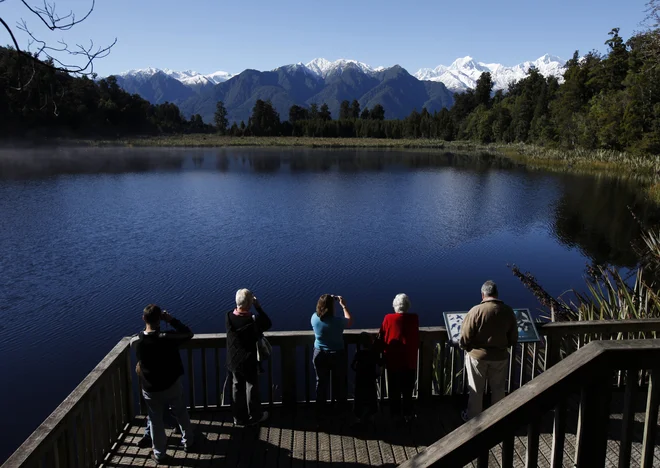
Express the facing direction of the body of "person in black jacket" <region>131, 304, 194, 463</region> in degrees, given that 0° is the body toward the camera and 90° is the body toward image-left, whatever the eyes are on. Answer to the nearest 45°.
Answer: approximately 180°

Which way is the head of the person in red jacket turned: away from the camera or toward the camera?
away from the camera

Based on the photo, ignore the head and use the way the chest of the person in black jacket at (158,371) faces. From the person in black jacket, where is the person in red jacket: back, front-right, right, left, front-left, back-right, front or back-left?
right

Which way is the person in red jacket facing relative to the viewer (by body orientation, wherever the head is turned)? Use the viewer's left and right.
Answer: facing away from the viewer

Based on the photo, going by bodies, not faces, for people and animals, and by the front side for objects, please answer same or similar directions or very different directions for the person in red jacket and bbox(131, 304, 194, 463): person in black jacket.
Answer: same or similar directions

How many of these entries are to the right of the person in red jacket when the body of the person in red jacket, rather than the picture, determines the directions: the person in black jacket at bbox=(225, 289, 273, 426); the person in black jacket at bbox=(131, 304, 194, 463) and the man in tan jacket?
1

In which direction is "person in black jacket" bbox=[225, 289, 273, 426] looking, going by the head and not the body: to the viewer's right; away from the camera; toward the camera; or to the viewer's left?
away from the camera

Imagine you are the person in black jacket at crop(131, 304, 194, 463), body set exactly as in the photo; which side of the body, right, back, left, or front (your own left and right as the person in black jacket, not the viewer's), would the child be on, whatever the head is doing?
right

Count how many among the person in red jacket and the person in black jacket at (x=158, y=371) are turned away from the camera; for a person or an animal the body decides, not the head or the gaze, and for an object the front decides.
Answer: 2

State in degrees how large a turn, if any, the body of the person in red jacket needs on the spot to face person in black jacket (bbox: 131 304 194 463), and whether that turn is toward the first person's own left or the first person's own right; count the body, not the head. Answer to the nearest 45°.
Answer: approximately 90° to the first person's own left
